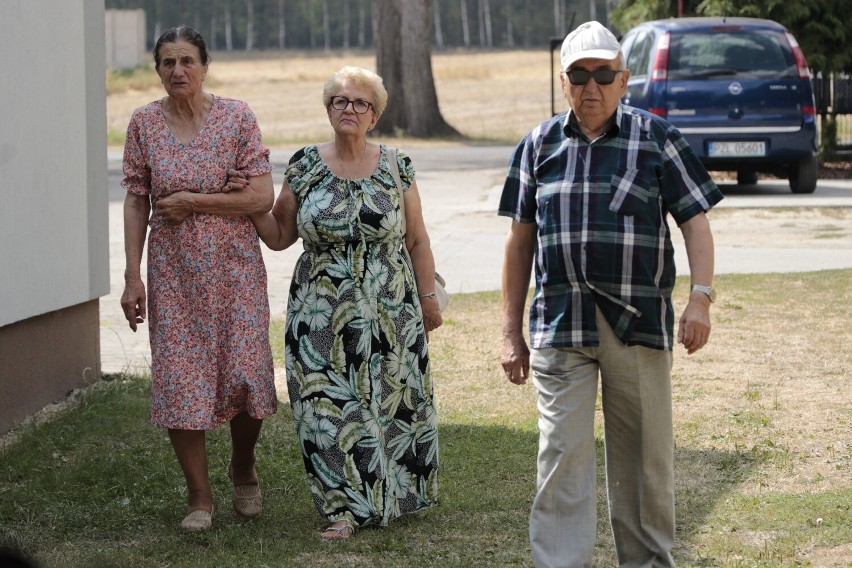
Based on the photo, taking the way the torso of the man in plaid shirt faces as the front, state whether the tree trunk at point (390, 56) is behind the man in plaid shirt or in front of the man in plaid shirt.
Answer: behind

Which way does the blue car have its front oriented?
away from the camera

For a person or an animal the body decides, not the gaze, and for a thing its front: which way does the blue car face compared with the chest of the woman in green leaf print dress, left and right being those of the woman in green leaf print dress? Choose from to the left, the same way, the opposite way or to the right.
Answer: the opposite way

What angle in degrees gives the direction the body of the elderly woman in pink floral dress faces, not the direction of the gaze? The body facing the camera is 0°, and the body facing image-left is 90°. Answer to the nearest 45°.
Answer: approximately 0°

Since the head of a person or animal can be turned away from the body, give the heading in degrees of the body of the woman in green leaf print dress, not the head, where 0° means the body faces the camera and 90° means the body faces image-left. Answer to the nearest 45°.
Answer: approximately 0°

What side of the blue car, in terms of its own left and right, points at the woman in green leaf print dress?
back

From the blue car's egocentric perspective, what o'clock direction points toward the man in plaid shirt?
The man in plaid shirt is roughly at 6 o'clock from the blue car.

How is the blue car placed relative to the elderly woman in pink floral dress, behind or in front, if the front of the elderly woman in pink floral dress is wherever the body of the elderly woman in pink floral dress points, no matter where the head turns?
behind

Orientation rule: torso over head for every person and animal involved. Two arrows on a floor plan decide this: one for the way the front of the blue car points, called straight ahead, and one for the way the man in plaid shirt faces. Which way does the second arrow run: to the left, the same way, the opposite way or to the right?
the opposite way
